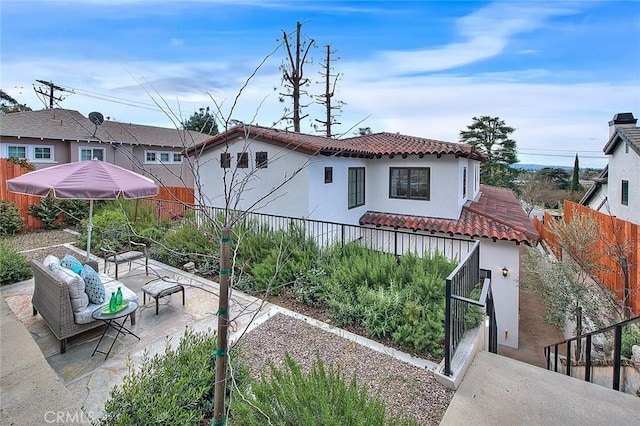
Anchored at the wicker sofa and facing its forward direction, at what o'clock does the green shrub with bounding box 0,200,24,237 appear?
The green shrub is roughly at 10 o'clock from the wicker sofa.

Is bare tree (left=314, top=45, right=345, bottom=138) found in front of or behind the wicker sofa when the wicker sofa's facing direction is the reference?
in front

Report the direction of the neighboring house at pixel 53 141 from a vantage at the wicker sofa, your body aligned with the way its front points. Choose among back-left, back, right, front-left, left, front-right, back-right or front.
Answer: front-left

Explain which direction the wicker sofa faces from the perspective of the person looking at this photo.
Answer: facing away from the viewer and to the right of the viewer

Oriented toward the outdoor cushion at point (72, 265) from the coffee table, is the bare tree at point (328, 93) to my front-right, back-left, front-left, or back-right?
front-right

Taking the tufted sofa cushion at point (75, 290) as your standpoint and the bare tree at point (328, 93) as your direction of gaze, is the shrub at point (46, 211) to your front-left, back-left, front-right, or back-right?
front-left

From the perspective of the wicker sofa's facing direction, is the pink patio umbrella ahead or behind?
ahead

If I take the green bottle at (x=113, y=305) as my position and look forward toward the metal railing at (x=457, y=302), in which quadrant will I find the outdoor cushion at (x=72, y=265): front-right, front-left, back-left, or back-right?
back-left
